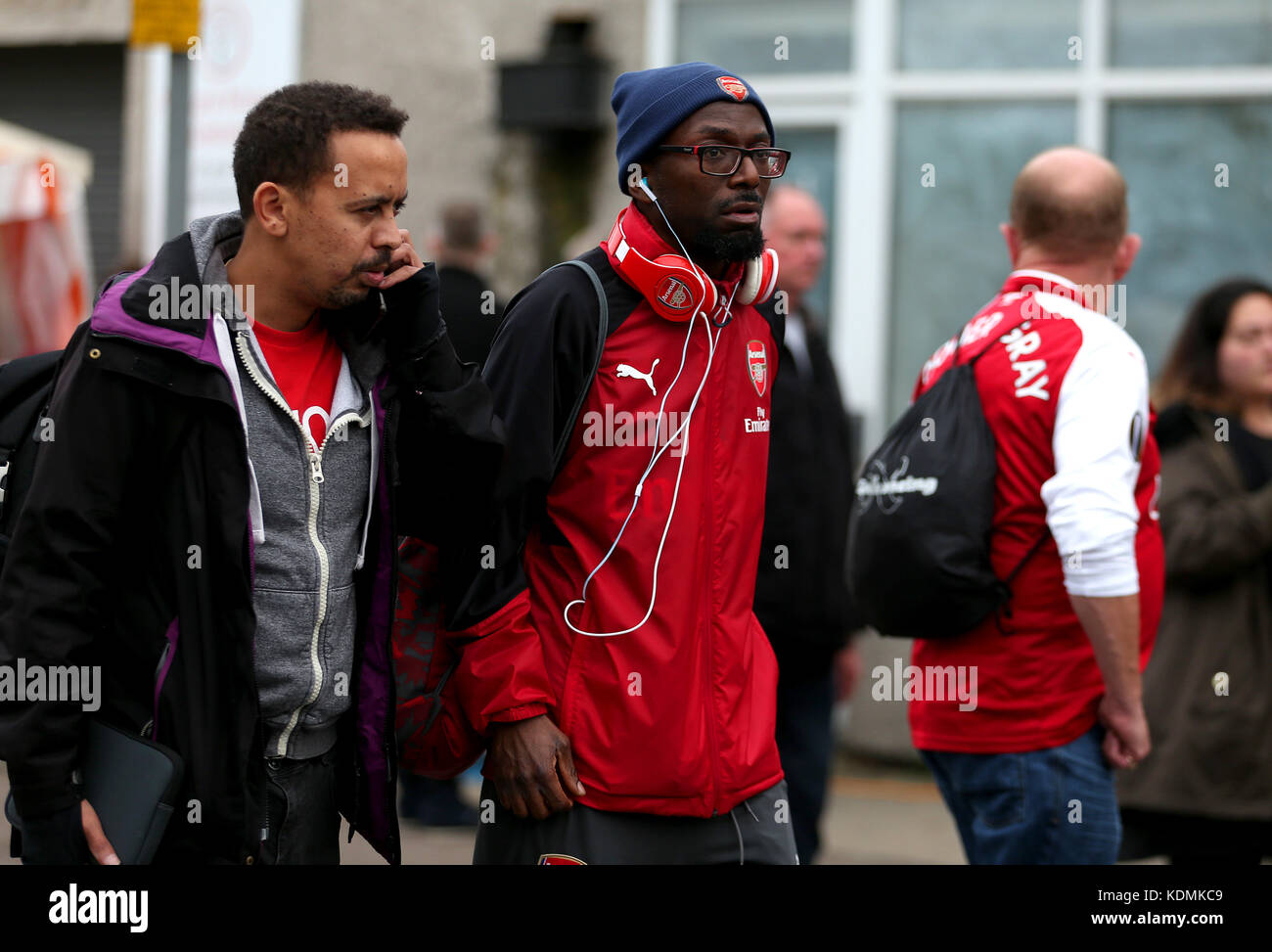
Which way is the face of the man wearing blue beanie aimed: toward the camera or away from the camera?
toward the camera

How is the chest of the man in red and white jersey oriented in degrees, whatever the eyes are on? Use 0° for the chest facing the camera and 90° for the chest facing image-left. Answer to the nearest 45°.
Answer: approximately 225°

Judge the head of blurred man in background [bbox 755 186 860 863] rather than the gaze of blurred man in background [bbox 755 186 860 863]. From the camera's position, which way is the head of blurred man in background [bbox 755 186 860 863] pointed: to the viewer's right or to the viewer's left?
to the viewer's left

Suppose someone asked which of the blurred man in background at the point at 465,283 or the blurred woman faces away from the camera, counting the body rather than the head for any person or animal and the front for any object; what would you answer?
the blurred man in background

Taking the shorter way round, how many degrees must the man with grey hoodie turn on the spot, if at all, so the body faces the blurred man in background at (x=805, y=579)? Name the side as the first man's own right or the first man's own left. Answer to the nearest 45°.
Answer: approximately 90° to the first man's own left

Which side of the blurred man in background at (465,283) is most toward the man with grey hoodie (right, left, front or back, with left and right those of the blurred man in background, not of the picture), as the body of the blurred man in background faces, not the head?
back

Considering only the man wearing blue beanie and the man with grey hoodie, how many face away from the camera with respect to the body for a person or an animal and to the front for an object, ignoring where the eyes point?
0

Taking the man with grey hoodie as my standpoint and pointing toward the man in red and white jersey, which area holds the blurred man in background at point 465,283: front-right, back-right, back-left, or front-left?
front-left

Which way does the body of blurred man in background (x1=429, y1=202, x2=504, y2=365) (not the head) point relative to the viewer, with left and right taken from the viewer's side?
facing away from the viewer

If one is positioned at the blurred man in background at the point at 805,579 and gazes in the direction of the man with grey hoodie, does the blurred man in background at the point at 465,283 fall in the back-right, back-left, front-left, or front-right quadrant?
back-right

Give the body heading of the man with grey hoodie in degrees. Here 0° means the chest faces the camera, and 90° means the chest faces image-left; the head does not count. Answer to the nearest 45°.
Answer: approximately 315°

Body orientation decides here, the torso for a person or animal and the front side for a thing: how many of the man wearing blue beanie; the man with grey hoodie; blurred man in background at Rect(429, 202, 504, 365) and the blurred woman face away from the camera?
1

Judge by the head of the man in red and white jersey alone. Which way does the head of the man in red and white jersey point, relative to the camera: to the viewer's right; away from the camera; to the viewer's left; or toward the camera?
away from the camera
